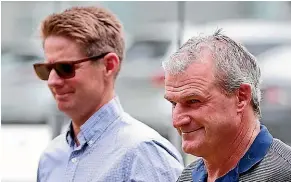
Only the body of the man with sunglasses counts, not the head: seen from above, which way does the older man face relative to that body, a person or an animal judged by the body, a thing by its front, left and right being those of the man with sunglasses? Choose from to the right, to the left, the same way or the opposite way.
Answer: the same way

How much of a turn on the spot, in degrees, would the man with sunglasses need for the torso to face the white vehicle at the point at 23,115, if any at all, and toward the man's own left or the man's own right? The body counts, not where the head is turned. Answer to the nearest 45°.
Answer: approximately 135° to the man's own right

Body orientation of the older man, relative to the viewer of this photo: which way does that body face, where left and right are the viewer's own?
facing the viewer and to the left of the viewer

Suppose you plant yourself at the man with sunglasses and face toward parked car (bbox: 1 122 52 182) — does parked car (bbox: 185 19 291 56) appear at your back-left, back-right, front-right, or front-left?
front-right

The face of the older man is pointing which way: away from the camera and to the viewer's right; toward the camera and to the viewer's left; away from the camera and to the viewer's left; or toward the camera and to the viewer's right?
toward the camera and to the viewer's left

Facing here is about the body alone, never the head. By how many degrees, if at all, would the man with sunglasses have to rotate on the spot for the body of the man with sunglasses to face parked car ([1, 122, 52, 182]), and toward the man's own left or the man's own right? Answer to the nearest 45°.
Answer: approximately 135° to the man's own right

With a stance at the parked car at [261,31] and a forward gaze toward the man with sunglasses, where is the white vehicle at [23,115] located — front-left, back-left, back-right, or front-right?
front-right

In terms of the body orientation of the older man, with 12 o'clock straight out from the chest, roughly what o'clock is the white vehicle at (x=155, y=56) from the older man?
The white vehicle is roughly at 4 o'clock from the older man.

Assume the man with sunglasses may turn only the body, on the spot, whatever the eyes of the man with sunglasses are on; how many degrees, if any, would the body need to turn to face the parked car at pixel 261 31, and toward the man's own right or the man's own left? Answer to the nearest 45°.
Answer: approximately 180°

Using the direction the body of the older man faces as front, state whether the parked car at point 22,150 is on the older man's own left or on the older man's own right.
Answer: on the older man's own right

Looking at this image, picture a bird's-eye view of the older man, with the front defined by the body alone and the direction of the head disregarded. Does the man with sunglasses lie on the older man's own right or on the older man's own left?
on the older man's own right

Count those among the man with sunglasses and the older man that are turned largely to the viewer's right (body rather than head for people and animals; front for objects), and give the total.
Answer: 0

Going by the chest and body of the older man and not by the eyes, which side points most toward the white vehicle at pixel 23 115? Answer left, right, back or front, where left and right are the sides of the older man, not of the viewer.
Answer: right
